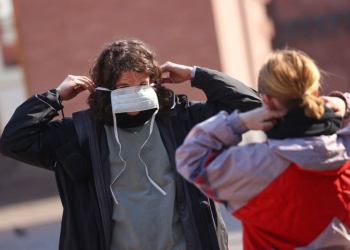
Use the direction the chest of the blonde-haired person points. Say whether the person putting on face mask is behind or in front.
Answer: in front

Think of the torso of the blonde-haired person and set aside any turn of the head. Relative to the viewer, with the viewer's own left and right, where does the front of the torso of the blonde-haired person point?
facing away from the viewer and to the left of the viewer

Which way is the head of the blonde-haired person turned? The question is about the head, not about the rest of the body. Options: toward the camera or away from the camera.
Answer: away from the camera

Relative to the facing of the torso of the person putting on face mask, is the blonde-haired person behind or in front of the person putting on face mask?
in front

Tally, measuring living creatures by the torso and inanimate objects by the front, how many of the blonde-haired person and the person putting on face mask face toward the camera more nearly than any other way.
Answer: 1
